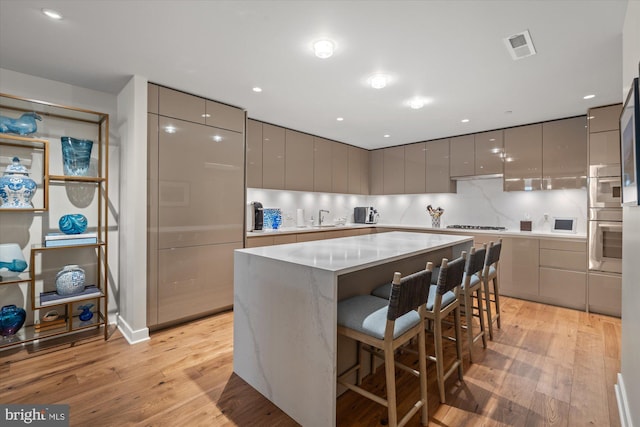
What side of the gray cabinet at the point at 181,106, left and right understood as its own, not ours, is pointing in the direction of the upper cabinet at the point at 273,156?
left

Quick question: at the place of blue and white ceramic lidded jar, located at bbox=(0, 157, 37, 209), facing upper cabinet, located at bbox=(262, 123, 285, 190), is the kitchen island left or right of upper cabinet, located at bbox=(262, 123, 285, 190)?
right

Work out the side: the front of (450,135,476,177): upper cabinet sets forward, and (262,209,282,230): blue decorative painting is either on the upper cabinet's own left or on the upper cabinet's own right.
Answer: on the upper cabinet's own right

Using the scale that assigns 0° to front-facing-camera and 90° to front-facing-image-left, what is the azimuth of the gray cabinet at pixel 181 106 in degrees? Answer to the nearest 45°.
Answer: approximately 315°

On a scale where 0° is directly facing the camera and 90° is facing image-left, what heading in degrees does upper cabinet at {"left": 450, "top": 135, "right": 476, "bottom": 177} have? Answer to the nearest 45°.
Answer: approximately 0°

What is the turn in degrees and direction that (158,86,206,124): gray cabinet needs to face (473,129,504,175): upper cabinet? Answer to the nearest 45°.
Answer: approximately 45° to its left
